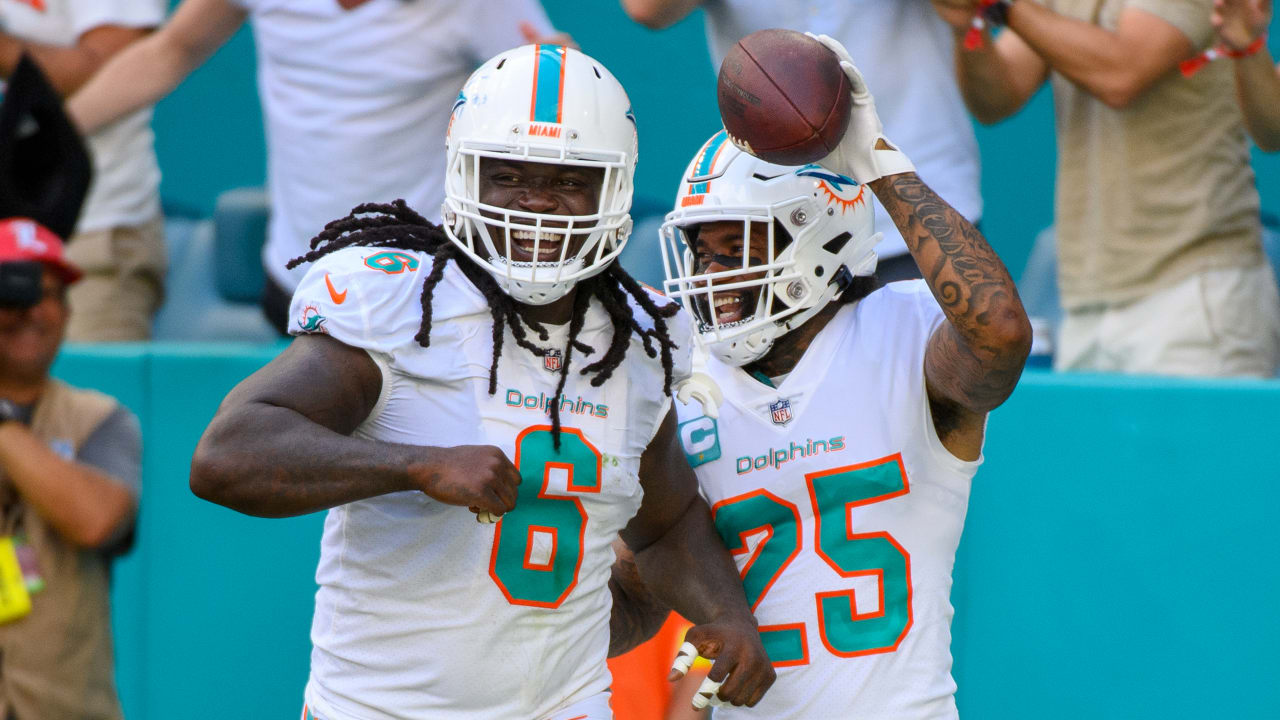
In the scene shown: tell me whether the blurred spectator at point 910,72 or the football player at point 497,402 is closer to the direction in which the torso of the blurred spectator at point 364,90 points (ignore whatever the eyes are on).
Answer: the football player

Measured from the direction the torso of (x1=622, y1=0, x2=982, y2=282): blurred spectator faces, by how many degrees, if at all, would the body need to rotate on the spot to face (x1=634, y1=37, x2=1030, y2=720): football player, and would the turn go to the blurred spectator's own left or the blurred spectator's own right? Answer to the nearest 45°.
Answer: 0° — they already face them

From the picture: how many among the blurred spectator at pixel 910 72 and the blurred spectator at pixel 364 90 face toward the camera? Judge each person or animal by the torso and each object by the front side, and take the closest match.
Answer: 2

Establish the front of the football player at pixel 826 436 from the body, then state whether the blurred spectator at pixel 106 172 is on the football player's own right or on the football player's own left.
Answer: on the football player's own right

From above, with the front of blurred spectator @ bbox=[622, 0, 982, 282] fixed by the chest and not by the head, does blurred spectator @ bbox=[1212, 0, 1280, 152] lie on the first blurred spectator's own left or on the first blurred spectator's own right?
on the first blurred spectator's own left

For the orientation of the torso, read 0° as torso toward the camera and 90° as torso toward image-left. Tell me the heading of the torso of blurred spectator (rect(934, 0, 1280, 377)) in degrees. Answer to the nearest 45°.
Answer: approximately 45°

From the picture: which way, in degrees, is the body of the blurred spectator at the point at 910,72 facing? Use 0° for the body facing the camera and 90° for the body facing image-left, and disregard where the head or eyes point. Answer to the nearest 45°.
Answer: approximately 0°

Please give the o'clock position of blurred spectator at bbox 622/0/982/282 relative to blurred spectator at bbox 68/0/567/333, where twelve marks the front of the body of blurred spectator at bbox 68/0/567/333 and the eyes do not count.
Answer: blurred spectator at bbox 622/0/982/282 is roughly at 10 o'clock from blurred spectator at bbox 68/0/567/333.

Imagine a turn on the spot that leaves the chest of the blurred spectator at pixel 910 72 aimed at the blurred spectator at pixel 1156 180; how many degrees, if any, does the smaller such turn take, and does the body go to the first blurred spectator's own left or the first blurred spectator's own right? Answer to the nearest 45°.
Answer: approximately 90° to the first blurred spectator's own left
